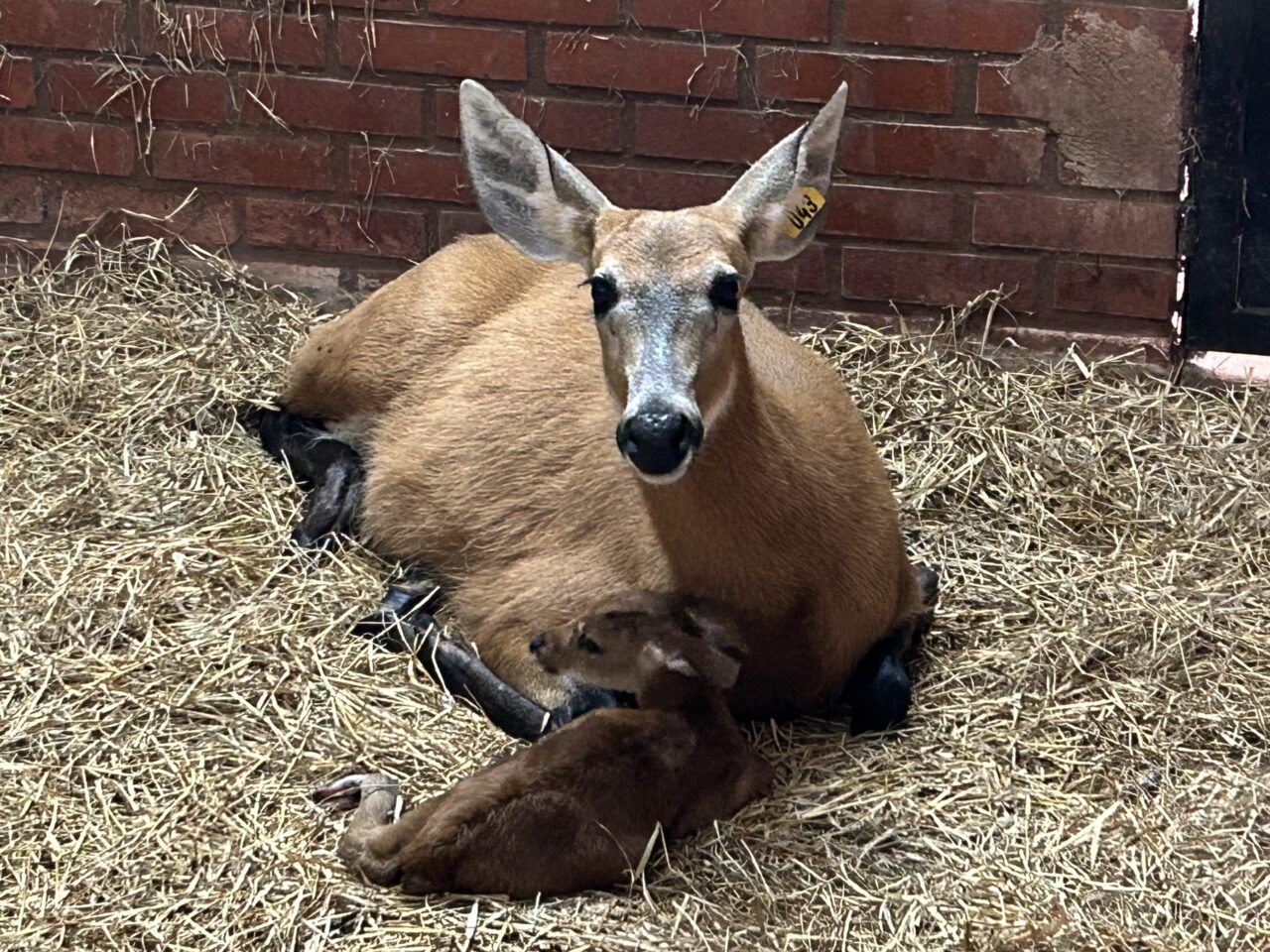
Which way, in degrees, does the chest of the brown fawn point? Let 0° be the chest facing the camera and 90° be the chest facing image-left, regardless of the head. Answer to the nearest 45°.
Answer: approximately 225°

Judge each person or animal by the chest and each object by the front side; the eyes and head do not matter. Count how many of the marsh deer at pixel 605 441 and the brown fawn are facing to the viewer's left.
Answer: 0

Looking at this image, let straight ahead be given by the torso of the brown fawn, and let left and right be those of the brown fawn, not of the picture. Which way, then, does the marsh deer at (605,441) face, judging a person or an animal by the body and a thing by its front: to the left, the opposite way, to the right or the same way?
to the right

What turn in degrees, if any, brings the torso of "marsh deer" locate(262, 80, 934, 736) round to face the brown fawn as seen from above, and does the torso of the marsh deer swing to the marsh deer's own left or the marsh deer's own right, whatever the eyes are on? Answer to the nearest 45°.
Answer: approximately 45° to the marsh deer's own right

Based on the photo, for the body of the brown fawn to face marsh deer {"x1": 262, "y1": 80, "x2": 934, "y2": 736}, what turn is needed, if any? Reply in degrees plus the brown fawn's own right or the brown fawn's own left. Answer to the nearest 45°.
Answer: approximately 45° to the brown fawn's own left
